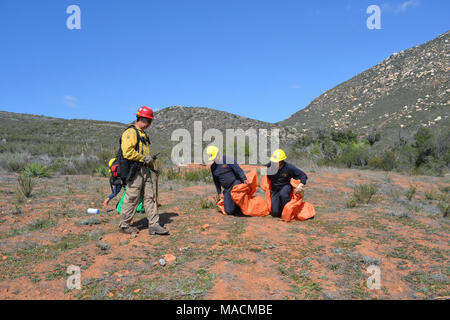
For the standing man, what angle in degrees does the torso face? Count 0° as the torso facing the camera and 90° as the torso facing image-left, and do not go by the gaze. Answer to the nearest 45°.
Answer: approximately 270°

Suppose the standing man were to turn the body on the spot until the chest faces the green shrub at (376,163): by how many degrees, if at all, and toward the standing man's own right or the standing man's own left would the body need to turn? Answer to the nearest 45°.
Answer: approximately 45° to the standing man's own left

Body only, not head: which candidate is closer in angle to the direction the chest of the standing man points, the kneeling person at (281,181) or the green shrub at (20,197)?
the kneeling person

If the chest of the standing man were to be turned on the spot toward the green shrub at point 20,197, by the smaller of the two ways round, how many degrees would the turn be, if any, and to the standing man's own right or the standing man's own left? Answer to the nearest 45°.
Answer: approximately 135° to the standing man's own left
